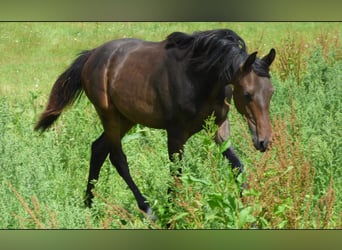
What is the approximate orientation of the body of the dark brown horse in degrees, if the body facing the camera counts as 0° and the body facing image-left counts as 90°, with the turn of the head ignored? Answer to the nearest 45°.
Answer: approximately 315°

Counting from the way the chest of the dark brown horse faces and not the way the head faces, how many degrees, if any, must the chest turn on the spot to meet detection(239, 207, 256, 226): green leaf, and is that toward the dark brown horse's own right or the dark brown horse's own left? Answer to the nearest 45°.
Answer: approximately 45° to the dark brown horse's own right
